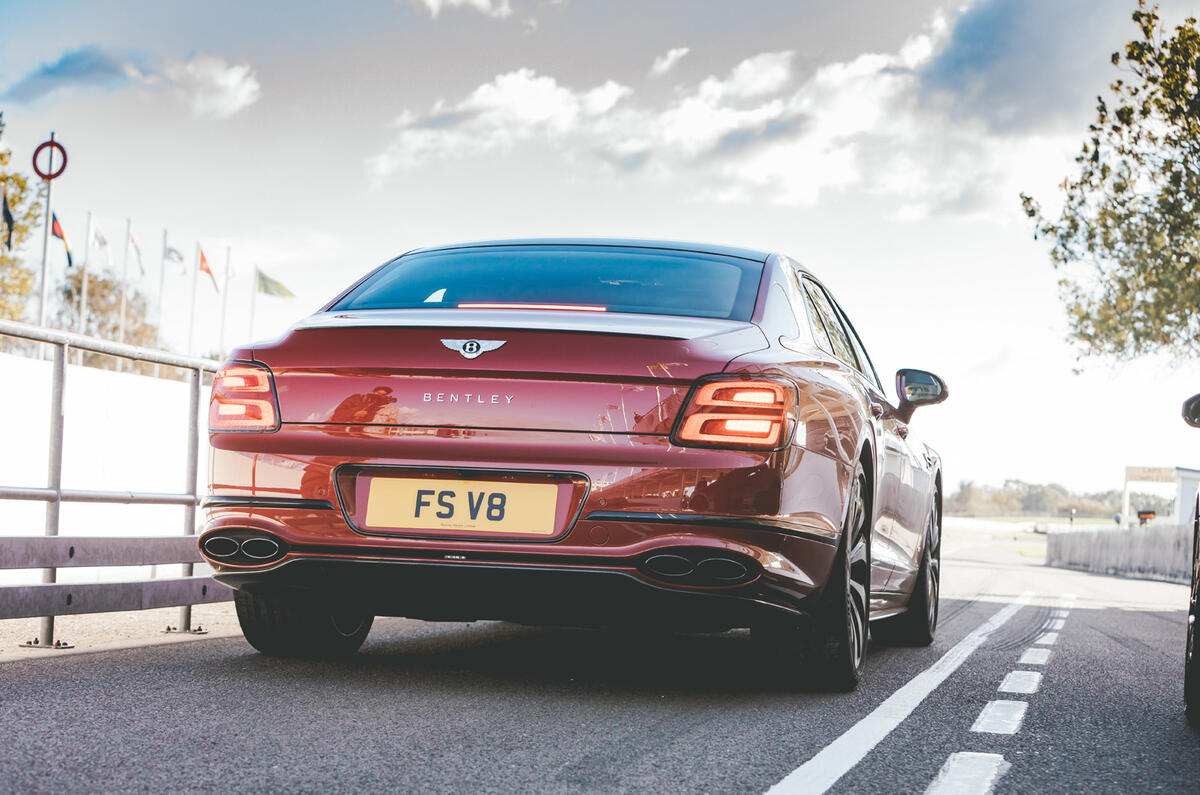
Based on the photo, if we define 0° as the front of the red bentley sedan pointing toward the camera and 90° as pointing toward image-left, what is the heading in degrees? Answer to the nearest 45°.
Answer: approximately 225°

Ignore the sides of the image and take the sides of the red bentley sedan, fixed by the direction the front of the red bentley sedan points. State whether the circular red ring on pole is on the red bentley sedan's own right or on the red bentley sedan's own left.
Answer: on the red bentley sedan's own left

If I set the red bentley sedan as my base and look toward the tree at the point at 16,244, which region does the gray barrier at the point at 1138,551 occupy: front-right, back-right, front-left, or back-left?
front-right

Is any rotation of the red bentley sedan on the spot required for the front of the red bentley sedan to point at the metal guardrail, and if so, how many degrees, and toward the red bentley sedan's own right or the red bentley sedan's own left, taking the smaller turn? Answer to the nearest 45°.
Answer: approximately 90° to the red bentley sedan's own left

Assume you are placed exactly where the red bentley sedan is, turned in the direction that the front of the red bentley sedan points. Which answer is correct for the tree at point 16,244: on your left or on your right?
on your left

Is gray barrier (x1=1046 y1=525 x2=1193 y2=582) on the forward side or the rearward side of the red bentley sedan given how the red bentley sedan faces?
on the forward side
